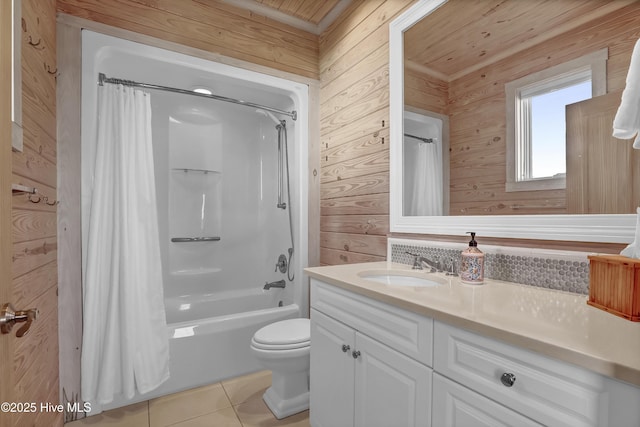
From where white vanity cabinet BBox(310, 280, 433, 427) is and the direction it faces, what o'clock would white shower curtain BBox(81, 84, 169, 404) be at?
The white shower curtain is roughly at 2 o'clock from the white vanity cabinet.

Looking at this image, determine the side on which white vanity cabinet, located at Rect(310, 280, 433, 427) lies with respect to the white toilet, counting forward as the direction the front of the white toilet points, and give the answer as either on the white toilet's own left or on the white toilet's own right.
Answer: on the white toilet's own left

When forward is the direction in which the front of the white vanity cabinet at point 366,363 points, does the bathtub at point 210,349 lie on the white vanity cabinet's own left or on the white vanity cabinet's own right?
on the white vanity cabinet's own right

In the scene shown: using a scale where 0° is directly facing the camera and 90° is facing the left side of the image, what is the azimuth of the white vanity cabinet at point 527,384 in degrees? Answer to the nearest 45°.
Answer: approximately 45°

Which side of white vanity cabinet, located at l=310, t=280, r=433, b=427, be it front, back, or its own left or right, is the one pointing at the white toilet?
right

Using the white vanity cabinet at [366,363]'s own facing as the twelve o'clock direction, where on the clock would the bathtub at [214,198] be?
The bathtub is roughly at 3 o'clock from the white vanity cabinet.
